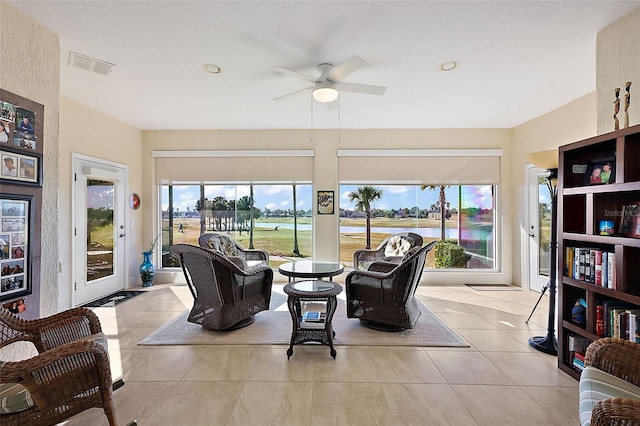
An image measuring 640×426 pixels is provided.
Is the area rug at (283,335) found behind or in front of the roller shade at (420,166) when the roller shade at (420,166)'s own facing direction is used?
in front

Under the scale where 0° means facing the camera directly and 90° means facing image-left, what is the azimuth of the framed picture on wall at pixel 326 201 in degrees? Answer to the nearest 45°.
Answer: approximately 0°

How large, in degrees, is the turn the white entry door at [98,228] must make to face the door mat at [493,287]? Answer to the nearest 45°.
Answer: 0° — it already faces it

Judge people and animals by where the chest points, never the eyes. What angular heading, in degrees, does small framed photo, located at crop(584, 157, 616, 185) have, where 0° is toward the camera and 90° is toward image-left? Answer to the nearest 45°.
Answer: approximately 45°

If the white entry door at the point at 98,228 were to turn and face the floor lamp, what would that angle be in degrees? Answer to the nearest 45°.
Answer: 0° — it already faces it

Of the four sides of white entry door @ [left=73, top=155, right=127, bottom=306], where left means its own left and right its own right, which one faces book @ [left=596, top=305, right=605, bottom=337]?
front

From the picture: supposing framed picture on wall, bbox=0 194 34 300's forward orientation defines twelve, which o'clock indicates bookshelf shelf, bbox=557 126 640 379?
The bookshelf shelf is roughly at 12 o'clock from the framed picture on wall.

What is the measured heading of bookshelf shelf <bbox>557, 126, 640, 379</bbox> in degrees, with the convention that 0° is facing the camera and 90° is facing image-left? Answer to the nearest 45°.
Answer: approximately 45°

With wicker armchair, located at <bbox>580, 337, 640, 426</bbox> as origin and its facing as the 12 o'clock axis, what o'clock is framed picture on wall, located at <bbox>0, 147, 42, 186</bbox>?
The framed picture on wall is roughly at 11 o'clock from the wicker armchair.

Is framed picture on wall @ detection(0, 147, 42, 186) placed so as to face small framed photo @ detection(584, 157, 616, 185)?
yes

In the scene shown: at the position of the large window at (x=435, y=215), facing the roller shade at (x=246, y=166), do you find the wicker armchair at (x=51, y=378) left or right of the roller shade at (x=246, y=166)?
left

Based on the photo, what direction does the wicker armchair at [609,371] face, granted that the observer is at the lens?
facing to the left of the viewer
